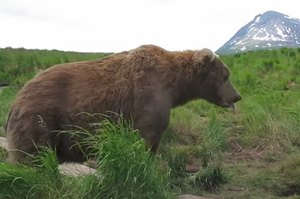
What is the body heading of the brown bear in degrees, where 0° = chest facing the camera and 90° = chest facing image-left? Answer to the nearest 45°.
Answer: approximately 270°
